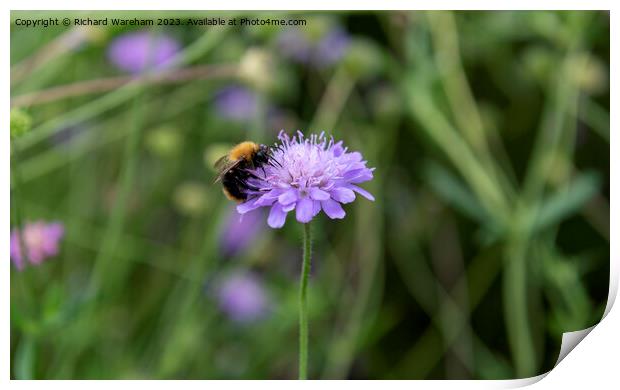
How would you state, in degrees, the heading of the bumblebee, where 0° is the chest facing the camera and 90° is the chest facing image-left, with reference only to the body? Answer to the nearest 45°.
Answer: approximately 270°
